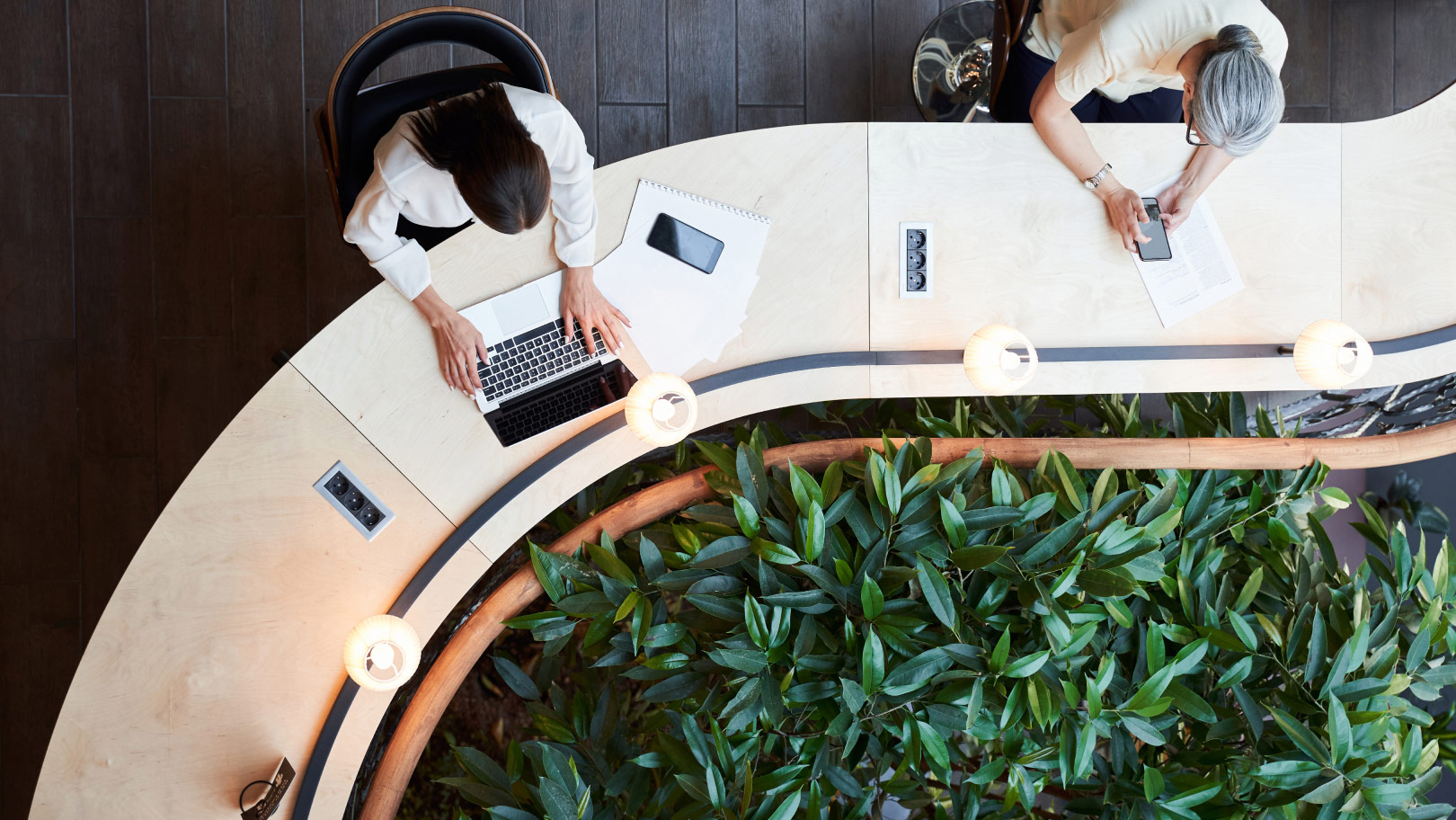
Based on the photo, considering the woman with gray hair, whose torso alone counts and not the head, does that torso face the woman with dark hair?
no

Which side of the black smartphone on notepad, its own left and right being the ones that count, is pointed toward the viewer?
front

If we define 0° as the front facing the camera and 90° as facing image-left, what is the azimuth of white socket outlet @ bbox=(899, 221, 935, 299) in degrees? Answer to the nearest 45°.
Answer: approximately 0°

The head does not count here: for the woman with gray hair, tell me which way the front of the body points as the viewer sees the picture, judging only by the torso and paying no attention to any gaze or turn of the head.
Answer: toward the camera

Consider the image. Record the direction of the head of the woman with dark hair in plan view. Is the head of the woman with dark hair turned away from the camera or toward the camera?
toward the camera

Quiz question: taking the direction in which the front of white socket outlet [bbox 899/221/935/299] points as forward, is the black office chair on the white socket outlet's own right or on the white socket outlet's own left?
on the white socket outlet's own right
